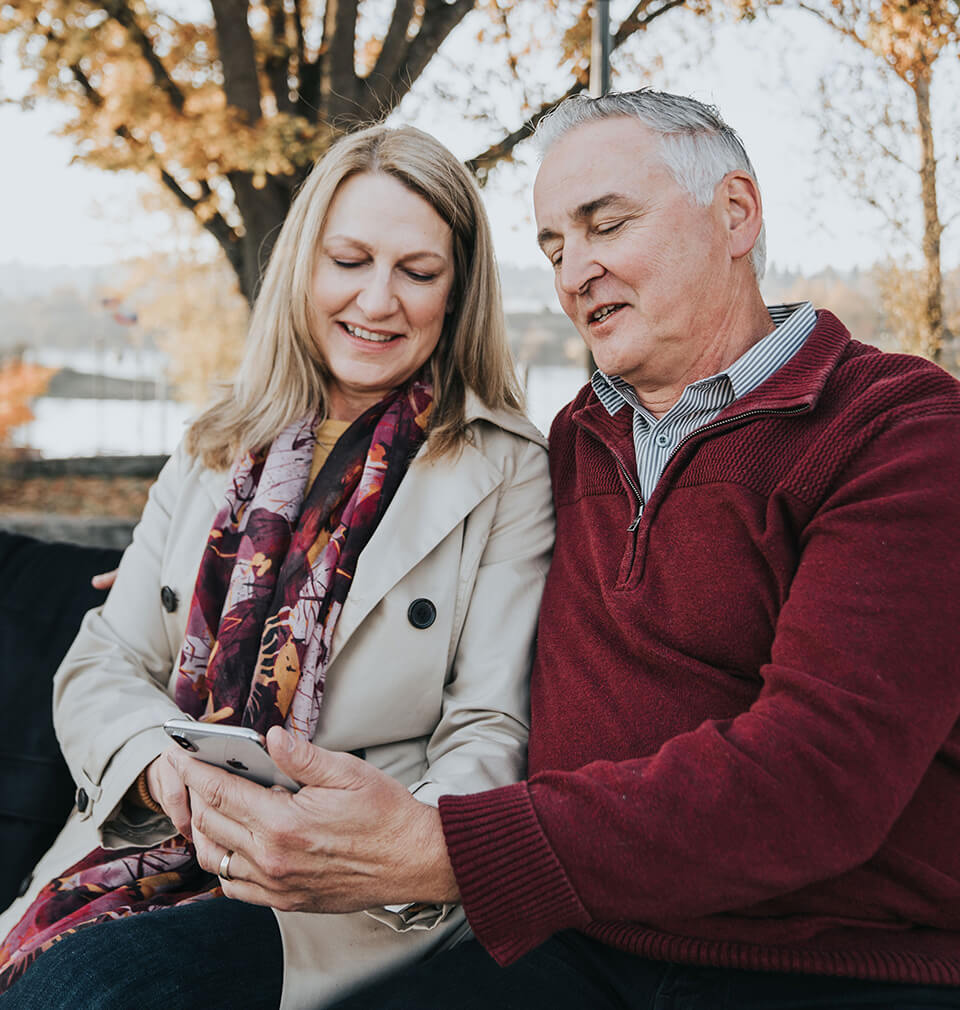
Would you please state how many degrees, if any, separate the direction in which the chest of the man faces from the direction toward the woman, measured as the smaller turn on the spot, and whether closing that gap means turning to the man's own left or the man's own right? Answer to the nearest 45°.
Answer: approximately 90° to the man's own right

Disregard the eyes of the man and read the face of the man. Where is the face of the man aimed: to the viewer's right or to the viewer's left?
to the viewer's left

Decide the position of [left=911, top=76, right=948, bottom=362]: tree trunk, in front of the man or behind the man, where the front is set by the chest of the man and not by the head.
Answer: behind

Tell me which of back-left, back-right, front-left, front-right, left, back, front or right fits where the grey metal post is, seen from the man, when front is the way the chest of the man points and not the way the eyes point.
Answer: back-right

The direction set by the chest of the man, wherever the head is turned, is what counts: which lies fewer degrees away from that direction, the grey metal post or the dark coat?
the dark coat

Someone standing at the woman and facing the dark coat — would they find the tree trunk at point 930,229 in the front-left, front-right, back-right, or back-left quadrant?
back-right

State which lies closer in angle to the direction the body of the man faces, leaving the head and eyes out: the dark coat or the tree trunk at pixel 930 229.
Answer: the dark coat

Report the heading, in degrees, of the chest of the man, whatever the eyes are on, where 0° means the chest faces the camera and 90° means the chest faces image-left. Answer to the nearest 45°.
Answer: approximately 45°

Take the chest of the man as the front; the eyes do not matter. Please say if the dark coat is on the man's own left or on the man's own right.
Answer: on the man's own right
